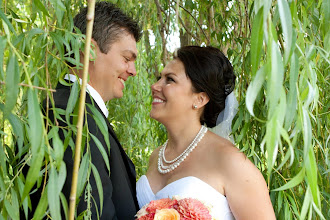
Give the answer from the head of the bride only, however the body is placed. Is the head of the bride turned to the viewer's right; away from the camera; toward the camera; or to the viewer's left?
to the viewer's left

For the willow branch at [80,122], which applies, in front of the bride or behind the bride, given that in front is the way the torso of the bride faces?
in front

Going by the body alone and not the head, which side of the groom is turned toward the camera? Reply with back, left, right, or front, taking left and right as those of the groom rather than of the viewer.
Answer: right

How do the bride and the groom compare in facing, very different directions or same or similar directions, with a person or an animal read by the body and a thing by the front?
very different directions

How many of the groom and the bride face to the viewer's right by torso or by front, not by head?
1

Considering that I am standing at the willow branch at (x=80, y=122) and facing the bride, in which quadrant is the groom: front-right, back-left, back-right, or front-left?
front-left

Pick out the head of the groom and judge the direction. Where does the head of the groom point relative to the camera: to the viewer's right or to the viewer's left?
to the viewer's right

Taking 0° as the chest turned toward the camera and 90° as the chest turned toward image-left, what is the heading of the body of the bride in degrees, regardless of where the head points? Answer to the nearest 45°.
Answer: approximately 45°

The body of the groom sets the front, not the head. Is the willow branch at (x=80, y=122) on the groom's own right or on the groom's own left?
on the groom's own right
